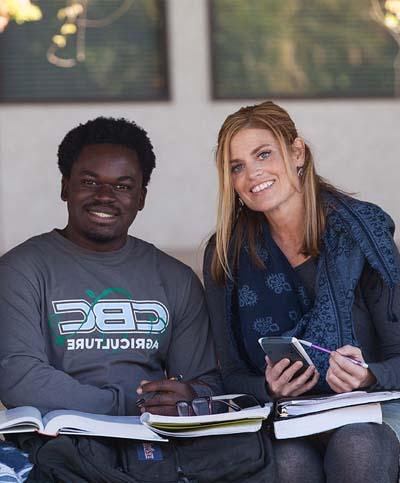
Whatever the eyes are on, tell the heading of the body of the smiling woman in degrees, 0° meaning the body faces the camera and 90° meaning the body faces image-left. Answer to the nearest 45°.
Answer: approximately 0°

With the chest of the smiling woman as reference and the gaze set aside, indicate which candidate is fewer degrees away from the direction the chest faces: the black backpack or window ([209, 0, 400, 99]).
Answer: the black backpack

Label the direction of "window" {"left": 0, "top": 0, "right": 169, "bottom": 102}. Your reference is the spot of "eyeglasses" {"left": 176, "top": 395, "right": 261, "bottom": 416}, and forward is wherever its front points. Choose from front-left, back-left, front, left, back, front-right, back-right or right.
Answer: back-right

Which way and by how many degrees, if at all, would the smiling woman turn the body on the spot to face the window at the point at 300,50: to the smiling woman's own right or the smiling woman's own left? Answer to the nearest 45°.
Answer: approximately 180°

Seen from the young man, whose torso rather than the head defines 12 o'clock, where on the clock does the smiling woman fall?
The smiling woman is roughly at 9 o'clock from the young man.

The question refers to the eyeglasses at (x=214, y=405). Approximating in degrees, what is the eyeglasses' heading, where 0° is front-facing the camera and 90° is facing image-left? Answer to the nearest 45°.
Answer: approximately 45°

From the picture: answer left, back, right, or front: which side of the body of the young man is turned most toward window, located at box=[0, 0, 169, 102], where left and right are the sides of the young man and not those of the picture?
back

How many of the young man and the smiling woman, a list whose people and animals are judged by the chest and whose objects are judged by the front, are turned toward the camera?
2

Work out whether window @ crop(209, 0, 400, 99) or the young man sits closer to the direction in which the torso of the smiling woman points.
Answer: the young man
